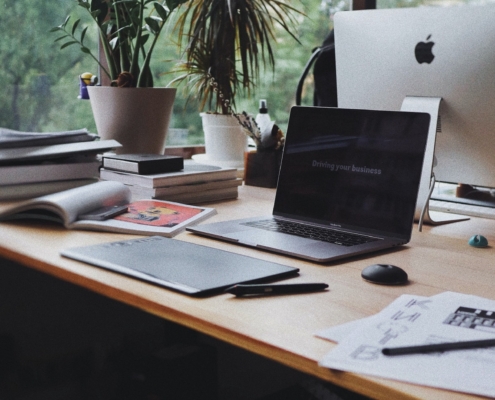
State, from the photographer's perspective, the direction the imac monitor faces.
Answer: facing away from the viewer and to the right of the viewer

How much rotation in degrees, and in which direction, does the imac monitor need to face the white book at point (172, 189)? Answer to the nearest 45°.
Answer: approximately 135° to its left

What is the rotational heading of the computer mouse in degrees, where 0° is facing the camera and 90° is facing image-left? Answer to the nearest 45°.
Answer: approximately 225°

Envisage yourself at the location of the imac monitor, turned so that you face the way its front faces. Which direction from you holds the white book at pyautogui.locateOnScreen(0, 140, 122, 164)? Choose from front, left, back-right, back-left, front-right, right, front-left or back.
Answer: back-left

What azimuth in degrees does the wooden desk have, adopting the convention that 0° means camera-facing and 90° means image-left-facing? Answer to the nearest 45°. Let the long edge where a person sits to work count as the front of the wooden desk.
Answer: approximately 45°

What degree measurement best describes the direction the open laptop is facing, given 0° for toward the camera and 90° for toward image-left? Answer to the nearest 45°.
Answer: approximately 45°

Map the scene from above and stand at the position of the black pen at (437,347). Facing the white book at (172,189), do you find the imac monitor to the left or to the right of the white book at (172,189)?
right

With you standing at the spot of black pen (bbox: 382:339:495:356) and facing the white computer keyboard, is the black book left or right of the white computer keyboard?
left

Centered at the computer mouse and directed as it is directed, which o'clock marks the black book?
The black book is roughly at 9 o'clock from the computer mouse.
